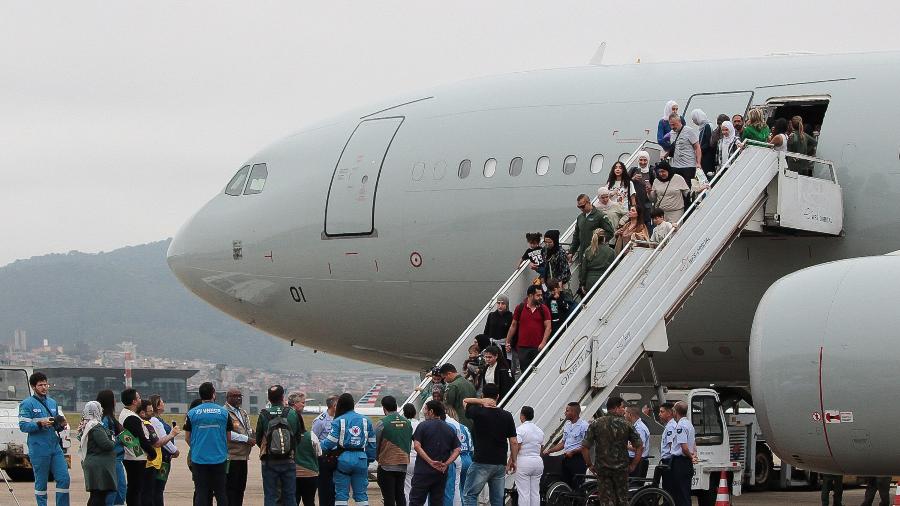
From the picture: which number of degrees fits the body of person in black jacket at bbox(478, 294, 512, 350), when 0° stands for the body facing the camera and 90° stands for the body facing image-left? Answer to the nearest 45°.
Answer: approximately 45°

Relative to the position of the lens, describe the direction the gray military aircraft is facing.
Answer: facing to the left of the viewer

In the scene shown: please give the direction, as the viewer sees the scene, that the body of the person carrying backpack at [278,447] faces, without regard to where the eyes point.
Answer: away from the camera

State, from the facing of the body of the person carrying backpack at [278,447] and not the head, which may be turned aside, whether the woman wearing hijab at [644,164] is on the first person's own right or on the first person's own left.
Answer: on the first person's own right

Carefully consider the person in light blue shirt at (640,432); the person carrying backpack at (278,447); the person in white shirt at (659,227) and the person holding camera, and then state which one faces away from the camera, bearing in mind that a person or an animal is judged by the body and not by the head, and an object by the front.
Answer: the person carrying backpack
